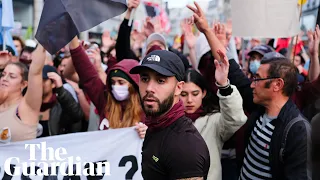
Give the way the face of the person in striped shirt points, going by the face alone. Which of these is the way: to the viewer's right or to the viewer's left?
to the viewer's left

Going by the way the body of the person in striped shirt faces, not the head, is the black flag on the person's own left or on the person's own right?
on the person's own right

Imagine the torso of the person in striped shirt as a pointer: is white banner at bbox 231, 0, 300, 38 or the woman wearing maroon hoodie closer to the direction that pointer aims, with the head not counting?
the woman wearing maroon hoodie

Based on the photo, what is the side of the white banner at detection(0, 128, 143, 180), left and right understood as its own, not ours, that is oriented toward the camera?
front

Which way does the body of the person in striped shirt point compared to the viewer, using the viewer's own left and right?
facing the viewer and to the left of the viewer

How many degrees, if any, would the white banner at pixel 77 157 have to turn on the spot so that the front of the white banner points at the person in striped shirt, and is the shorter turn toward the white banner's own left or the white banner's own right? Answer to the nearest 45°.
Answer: approximately 45° to the white banner's own left

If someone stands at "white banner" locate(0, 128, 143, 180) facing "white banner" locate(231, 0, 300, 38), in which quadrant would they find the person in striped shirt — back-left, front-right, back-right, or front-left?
front-right

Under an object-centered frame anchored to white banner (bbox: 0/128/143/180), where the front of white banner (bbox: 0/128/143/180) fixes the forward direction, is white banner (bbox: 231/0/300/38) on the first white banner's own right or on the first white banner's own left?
on the first white banner's own left

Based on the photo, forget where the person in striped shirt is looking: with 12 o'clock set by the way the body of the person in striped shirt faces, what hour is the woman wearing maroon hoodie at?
The woman wearing maroon hoodie is roughly at 2 o'clock from the person in striped shirt.

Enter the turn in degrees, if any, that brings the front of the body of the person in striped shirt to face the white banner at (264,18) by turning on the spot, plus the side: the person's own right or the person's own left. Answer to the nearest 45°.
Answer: approximately 135° to the person's own right

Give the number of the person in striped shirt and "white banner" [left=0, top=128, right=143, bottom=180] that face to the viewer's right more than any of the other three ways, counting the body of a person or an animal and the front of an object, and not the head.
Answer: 0
